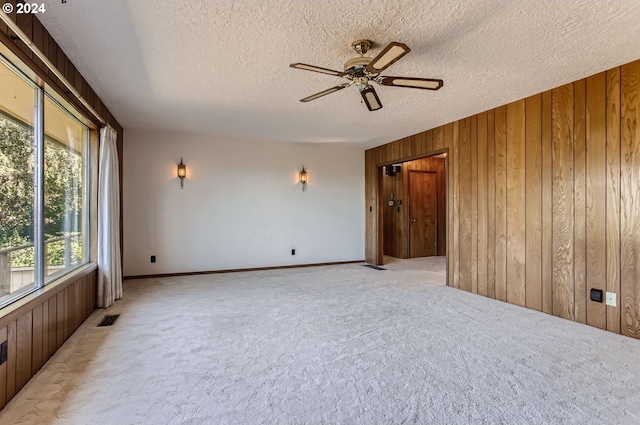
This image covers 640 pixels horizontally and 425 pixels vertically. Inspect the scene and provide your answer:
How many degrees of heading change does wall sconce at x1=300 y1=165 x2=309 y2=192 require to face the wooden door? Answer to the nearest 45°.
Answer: approximately 135° to its left

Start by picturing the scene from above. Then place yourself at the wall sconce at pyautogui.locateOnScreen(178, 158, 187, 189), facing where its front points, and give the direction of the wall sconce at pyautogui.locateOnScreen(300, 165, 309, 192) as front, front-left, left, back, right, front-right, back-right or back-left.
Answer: left

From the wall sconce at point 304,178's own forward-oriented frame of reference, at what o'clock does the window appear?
The window is roughly at 1 o'clock from the wall sconce.

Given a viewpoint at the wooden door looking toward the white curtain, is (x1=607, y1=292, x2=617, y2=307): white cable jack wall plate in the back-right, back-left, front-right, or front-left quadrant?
front-left

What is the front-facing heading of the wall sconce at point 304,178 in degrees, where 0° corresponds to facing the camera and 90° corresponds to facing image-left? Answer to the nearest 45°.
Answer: approximately 0°

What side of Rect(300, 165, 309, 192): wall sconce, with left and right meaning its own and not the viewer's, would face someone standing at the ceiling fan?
front

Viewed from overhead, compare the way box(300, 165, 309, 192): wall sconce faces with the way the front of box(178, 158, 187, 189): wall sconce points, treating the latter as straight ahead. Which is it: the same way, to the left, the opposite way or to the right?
the same way

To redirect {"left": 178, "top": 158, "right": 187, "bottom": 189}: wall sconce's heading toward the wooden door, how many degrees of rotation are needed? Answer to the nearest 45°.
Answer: approximately 90° to its left

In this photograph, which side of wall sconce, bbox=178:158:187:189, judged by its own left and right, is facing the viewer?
front

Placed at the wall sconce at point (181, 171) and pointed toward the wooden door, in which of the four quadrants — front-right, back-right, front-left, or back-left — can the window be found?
back-right

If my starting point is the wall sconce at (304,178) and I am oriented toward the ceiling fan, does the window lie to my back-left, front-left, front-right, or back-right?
front-right

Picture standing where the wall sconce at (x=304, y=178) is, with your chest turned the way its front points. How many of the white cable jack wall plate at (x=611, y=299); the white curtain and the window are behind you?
0

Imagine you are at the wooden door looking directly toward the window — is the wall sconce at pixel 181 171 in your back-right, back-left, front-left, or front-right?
front-right

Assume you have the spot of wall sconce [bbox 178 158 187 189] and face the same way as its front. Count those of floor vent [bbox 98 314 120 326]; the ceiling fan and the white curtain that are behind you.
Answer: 0

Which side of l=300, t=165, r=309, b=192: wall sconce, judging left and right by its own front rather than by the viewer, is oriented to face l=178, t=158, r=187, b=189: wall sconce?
right

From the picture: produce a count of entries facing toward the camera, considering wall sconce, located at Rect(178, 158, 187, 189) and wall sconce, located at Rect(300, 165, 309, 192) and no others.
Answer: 2

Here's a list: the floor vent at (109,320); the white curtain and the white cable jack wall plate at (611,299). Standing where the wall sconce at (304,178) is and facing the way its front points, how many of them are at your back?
0

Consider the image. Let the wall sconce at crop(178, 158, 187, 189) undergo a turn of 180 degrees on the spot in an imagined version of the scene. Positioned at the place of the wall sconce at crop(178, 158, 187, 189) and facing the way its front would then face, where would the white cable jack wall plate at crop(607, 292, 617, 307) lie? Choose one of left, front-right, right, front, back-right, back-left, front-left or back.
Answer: back-right
